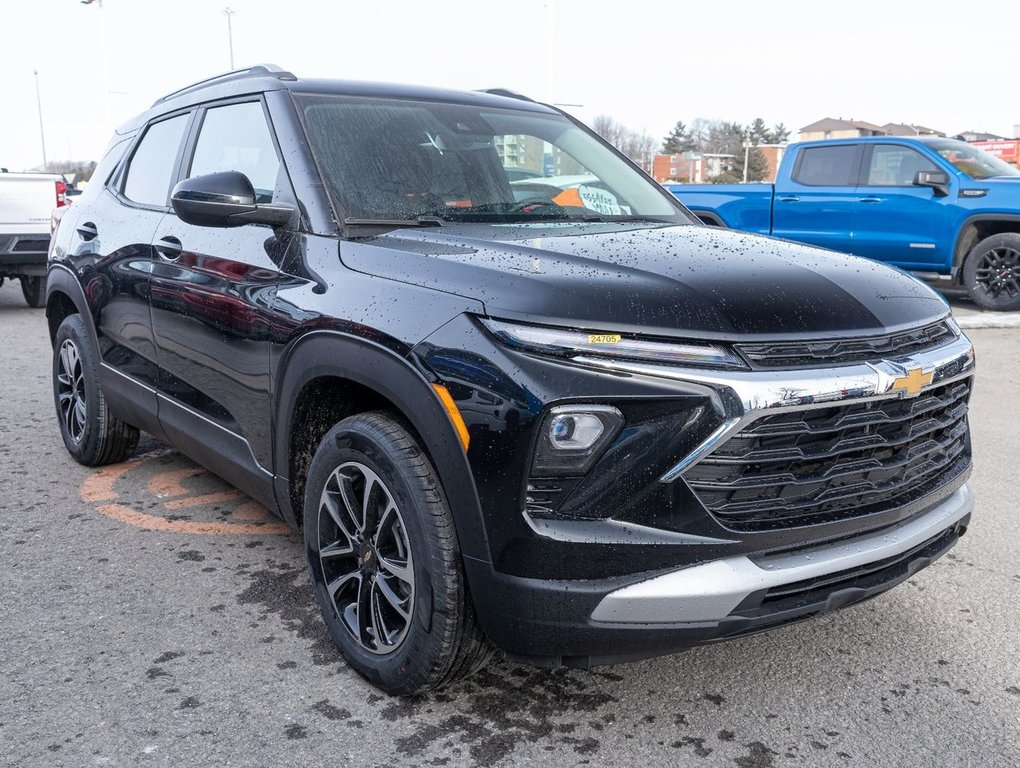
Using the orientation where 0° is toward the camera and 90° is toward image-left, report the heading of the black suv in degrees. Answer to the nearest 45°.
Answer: approximately 315°

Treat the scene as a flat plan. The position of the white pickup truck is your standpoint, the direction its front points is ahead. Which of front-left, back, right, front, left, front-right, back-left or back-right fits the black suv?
back

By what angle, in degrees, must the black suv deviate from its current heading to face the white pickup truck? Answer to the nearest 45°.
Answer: approximately 180°

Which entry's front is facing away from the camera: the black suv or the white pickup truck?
the white pickup truck

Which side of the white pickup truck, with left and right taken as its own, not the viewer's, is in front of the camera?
back

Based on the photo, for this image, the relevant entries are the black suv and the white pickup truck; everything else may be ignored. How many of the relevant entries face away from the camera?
1

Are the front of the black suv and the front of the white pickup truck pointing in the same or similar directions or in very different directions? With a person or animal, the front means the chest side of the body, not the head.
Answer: very different directions

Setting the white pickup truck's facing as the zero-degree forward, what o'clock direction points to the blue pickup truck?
The blue pickup truck is roughly at 4 o'clock from the white pickup truck.

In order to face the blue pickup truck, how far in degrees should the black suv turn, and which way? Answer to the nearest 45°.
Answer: approximately 90° to its left
